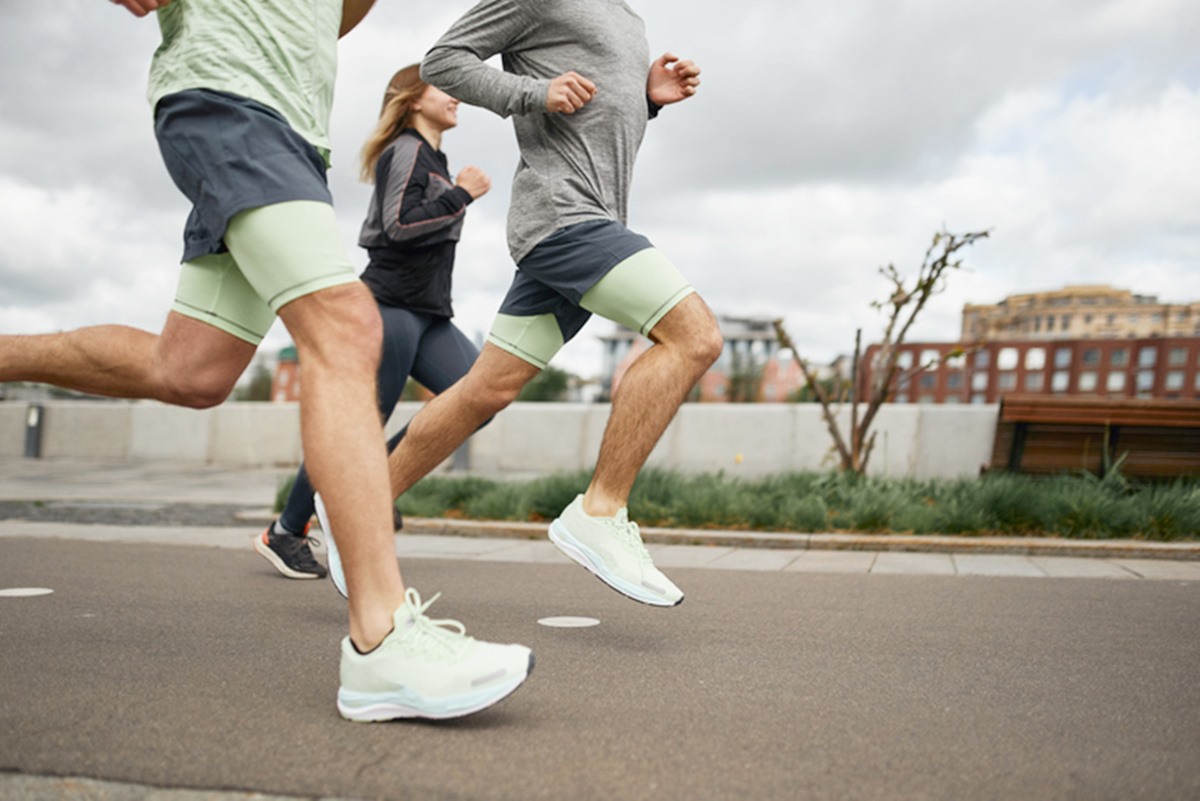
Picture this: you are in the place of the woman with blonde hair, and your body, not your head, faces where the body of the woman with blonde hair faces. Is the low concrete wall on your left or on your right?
on your left

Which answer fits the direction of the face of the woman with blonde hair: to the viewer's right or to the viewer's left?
to the viewer's right

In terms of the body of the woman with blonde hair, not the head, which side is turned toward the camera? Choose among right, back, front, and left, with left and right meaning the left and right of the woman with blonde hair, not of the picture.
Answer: right

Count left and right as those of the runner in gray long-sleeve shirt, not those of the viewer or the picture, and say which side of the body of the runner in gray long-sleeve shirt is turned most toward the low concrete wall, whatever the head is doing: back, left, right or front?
left

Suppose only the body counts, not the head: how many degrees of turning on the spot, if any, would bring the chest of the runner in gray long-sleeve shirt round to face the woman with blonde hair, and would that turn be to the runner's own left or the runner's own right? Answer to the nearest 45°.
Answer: approximately 135° to the runner's own left

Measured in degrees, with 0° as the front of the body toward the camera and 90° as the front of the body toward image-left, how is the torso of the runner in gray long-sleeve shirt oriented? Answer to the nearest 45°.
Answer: approximately 270°

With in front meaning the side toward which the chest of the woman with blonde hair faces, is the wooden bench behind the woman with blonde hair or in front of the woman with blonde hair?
in front

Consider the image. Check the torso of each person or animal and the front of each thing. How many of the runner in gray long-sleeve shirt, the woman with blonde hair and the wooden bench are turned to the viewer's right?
2

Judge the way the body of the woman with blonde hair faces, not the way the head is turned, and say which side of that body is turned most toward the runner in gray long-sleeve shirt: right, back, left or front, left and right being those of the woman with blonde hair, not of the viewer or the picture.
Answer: right
